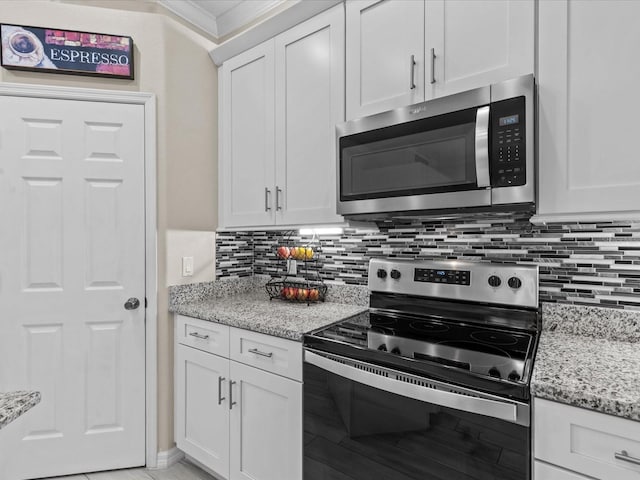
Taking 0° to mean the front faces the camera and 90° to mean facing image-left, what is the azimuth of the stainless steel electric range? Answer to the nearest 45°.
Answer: approximately 45°

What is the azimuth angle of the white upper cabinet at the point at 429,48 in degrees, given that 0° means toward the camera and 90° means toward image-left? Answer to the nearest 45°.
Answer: approximately 45°

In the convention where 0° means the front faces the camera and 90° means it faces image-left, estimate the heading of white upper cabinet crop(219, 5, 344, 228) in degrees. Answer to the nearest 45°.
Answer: approximately 45°

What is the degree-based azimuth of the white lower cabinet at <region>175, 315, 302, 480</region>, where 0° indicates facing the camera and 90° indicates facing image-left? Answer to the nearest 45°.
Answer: approximately 45°

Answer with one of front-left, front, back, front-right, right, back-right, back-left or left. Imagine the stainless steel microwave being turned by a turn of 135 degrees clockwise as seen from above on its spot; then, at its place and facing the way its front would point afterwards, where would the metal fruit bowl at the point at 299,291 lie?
front-left

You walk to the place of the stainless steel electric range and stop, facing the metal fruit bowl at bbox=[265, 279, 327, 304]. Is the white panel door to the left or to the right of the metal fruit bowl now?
left

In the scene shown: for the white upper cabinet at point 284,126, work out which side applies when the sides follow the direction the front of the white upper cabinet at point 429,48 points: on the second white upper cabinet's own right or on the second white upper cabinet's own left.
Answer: on the second white upper cabinet's own right

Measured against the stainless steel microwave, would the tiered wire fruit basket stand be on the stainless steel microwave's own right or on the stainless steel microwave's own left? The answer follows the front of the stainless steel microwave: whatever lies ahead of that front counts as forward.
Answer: on the stainless steel microwave's own right

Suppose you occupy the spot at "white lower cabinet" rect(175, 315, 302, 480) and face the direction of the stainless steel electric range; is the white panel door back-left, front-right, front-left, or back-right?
back-right

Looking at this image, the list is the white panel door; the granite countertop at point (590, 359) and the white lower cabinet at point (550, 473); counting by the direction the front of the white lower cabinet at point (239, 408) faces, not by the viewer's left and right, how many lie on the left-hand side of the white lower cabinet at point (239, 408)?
2

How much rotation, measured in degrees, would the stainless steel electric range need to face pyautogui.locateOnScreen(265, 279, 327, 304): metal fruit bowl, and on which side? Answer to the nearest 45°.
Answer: approximately 90° to its right
